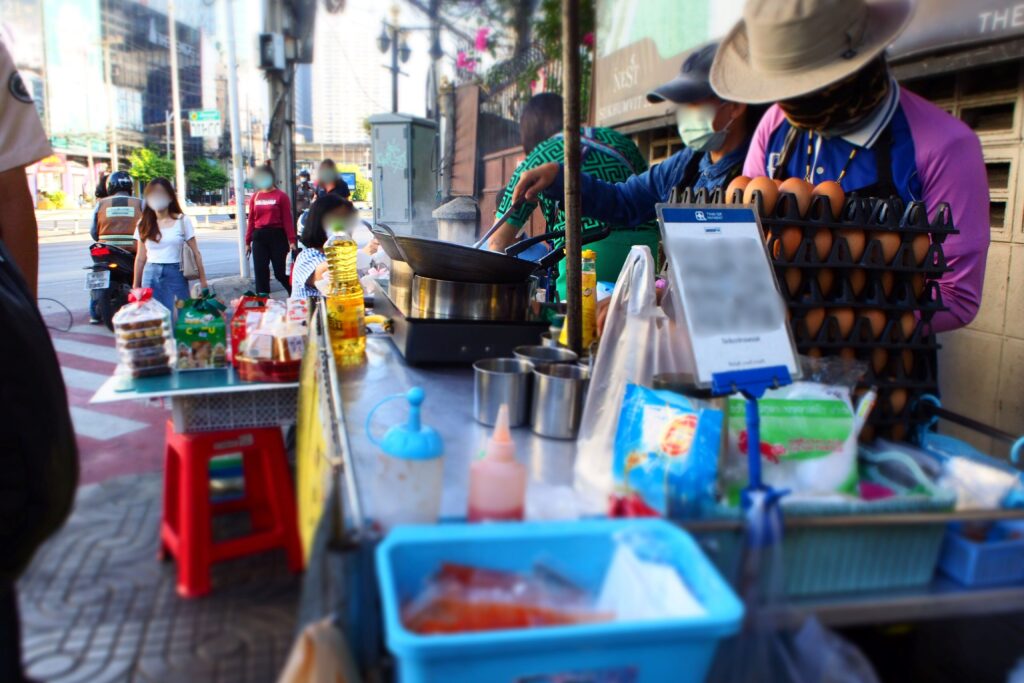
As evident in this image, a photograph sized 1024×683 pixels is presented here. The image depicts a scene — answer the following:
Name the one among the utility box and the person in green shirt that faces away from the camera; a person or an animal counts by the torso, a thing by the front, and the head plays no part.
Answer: the person in green shirt

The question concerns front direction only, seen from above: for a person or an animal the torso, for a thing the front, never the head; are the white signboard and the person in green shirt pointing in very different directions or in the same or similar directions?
very different directions

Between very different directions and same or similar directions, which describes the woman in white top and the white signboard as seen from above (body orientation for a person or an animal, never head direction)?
same or similar directions

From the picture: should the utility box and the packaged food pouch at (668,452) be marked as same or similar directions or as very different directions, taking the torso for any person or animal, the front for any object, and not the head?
same or similar directions

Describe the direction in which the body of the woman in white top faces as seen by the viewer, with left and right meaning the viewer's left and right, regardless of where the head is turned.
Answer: facing the viewer

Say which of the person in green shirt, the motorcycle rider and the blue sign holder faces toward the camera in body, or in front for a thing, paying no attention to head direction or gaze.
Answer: the blue sign holder

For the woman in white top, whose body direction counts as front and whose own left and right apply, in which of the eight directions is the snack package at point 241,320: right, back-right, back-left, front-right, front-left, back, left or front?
front

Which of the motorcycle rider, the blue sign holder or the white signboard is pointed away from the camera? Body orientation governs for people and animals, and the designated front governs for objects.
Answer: the motorcycle rider

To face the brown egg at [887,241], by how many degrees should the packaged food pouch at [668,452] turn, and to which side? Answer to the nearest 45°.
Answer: approximately 135° to its left

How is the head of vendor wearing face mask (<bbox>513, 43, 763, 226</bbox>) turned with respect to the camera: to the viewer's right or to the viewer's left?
to the viewer's left

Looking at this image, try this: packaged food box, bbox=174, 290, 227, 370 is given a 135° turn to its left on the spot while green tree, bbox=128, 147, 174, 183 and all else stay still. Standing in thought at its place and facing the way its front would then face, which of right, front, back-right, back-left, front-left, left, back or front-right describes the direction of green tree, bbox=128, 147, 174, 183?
front-left

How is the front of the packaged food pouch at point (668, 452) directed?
toward the camera

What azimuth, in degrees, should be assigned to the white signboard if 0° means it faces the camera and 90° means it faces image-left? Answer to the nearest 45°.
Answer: approximately 0°

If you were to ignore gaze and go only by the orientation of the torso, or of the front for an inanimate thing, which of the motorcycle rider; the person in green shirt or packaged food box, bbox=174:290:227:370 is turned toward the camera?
the packaged food box

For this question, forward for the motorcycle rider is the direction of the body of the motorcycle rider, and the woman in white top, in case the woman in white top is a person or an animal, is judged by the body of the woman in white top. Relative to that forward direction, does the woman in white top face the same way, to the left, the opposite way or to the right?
the opposite way

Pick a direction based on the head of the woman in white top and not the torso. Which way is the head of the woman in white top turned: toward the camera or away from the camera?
toward the camera

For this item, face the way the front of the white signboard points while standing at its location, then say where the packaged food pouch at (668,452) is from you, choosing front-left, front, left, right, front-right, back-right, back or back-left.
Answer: front

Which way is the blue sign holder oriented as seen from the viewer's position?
toward the camera
